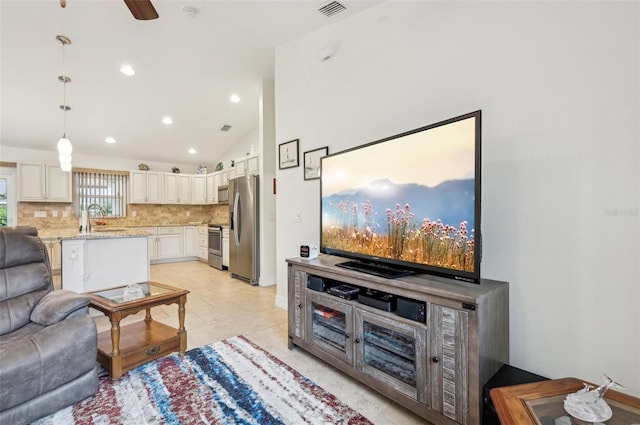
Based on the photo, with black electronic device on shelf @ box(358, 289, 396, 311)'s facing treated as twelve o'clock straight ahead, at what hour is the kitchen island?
The kitchen island is roughly at 2 o'clock from the black electronic device on shelf.

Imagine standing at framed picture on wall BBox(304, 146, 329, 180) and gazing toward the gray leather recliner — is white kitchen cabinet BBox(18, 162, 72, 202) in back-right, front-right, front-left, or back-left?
front-right

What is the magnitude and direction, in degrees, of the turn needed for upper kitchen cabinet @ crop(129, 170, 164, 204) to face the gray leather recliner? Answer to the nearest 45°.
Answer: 0° — it already faces it

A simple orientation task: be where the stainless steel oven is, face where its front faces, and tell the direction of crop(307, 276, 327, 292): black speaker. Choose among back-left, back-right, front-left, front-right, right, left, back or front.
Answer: front-left

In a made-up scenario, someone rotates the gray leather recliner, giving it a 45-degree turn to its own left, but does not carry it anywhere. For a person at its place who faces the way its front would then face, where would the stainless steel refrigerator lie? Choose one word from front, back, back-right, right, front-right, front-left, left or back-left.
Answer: front-left

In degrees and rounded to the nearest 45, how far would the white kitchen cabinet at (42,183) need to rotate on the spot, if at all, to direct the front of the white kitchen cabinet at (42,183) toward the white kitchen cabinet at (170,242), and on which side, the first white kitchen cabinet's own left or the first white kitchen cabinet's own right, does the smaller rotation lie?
approximately 90° to the first white kitchen cabinet's own left

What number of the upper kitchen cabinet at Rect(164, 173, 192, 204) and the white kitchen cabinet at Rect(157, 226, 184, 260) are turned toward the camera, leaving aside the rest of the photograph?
2

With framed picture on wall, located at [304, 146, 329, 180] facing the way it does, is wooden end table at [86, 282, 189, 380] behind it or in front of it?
in front

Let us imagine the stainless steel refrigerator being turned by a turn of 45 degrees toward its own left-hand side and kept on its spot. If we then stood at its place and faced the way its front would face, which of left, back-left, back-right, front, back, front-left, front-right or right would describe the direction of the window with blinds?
back-right

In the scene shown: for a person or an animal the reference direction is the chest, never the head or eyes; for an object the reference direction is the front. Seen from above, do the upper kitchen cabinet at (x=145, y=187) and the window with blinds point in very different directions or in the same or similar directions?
same or similar directions

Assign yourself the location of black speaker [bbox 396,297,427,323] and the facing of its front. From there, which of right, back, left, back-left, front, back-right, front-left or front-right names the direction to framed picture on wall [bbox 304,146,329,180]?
right

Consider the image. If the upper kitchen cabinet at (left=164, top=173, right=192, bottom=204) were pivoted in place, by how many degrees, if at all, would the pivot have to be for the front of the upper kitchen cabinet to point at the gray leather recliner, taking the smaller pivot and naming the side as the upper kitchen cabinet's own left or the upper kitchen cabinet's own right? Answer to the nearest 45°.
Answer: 0° — it already faces it

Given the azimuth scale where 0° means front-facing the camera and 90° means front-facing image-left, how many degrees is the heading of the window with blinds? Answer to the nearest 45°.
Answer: approximately 0°

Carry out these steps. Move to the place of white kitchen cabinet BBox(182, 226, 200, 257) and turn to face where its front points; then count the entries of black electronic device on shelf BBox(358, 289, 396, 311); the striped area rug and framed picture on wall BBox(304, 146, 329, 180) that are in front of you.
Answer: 3

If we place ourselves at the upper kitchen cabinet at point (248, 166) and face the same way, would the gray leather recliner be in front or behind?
in front

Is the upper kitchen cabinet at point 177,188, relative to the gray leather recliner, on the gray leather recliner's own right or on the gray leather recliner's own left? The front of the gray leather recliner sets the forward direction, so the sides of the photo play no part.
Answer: on the gray leather recliner's own left

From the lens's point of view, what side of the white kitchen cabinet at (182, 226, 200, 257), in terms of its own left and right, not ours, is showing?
front

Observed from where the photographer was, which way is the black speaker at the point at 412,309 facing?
facing the viewer and to the left of the viewer
